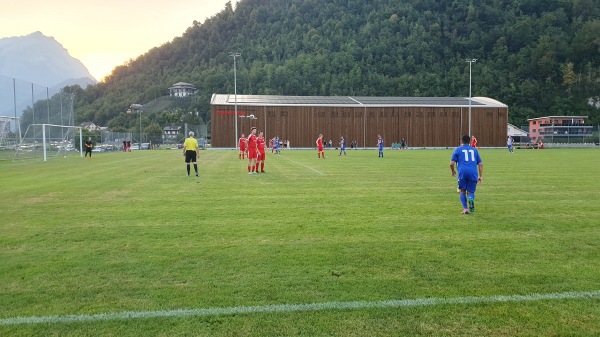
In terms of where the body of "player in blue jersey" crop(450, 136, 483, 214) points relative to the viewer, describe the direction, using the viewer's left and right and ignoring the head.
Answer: facing away from the viewer

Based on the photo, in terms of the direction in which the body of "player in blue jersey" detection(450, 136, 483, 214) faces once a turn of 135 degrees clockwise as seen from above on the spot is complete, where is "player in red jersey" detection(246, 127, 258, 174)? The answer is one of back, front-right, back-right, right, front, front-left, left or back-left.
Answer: back
